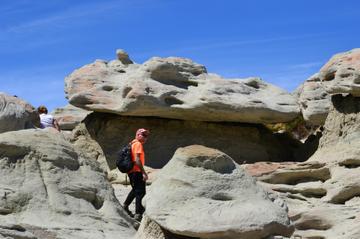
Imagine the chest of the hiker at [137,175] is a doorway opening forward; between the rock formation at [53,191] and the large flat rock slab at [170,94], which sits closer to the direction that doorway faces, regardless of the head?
the large flat rock slab

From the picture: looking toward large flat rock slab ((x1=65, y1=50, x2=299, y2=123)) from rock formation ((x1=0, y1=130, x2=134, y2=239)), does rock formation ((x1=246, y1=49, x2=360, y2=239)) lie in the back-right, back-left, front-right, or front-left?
front-right

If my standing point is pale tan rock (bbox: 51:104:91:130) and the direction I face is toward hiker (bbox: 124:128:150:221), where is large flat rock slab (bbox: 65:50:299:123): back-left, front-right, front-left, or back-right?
front-left

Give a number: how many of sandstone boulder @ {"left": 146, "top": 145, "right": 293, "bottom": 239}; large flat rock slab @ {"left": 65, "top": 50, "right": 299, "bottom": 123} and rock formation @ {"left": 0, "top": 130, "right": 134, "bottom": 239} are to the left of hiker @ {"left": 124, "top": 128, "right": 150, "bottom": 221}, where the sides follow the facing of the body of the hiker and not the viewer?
1

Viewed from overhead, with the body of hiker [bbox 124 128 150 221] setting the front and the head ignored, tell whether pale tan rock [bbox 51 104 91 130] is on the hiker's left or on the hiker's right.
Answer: on the hiker's left

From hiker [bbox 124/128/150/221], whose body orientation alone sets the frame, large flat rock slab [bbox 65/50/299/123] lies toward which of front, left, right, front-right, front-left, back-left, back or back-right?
left

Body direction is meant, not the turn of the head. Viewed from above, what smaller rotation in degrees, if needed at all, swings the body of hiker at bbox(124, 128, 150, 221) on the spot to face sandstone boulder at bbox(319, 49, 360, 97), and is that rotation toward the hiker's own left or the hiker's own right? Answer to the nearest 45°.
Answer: approximately 45° to the hiker's own left

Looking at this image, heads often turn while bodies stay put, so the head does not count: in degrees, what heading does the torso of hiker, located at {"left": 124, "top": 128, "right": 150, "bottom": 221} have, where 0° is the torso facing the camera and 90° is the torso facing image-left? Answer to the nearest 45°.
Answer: approximately 270°

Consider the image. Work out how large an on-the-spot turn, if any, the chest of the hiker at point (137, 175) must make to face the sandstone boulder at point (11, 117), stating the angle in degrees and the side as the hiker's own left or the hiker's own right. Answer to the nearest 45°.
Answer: approximately 135° to the hiker's own left

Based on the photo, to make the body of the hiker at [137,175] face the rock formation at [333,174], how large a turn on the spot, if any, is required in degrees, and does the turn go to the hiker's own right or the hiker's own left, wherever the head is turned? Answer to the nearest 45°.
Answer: approximately 45° to the hiker's own left
